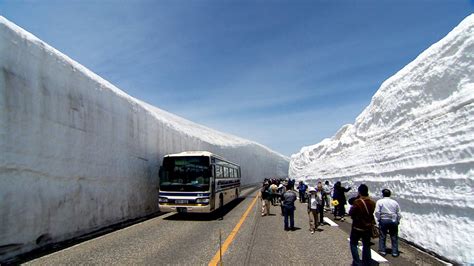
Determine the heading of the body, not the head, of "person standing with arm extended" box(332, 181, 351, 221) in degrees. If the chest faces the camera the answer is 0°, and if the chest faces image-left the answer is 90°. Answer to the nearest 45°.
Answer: approximately 270°

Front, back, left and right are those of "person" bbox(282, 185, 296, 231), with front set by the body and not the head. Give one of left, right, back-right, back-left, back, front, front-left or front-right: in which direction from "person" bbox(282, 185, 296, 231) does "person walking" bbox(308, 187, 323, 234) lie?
right

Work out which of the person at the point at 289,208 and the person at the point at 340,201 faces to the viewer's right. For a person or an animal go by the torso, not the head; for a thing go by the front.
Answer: the person at the point at 340,201

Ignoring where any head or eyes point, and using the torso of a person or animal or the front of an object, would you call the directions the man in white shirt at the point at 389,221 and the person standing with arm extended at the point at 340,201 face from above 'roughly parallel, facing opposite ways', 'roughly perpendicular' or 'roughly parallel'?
roughly perpendicular

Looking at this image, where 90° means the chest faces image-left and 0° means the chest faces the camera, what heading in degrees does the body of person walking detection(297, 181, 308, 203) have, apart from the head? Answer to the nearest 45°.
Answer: approximately 180°

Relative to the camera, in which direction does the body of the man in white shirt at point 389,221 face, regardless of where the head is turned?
away from the camera

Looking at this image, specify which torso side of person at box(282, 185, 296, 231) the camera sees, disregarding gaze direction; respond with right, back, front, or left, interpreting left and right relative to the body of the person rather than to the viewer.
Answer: back

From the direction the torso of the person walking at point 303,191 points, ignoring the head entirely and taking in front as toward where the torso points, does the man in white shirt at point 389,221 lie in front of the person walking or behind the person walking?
behind

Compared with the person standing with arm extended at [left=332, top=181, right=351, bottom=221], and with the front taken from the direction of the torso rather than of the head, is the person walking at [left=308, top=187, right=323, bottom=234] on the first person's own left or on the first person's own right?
on the first person's own right
